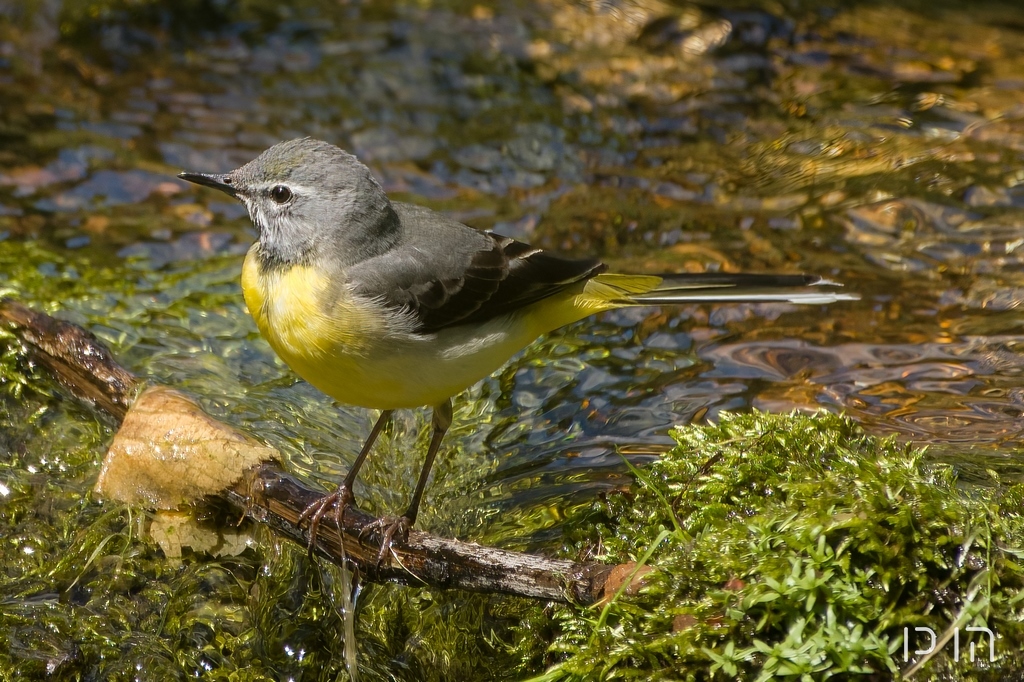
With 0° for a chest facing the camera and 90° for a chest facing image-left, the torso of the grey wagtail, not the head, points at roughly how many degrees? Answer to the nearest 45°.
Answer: approximately 90°
